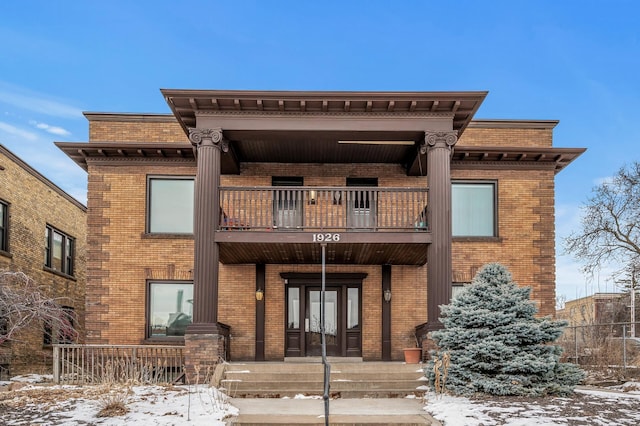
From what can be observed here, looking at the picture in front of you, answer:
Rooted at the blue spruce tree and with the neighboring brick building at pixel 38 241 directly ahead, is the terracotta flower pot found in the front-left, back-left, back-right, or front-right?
front-right

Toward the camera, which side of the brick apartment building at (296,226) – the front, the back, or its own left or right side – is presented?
front

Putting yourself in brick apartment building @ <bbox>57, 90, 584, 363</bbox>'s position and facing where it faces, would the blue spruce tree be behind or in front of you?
in front

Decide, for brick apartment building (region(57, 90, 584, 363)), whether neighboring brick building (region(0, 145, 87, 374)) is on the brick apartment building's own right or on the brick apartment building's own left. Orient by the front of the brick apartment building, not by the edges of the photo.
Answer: on the brick apartment building's own right

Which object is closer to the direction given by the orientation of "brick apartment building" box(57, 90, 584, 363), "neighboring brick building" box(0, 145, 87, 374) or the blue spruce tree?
the blue spruce tree
